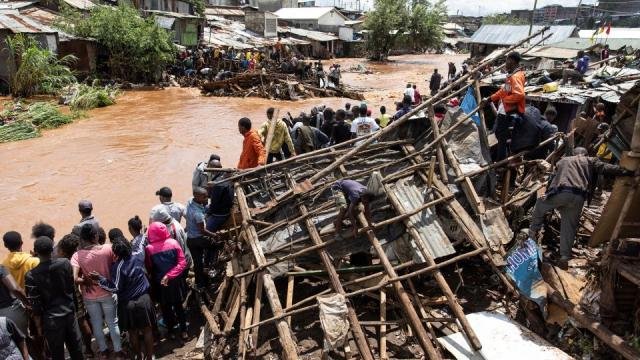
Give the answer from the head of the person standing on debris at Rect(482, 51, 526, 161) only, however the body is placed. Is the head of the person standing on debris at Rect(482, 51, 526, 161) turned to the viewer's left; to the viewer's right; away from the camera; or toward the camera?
to the viewer's left

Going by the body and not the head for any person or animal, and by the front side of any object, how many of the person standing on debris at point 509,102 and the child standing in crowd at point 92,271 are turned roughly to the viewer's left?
1

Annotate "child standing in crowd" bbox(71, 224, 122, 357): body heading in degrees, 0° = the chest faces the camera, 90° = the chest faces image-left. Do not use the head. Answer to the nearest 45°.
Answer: approximately 180°

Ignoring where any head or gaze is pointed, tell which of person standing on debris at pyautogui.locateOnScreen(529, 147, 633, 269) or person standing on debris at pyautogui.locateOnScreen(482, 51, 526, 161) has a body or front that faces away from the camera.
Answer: person standing on debris at pyautogui.locateOnScreen(529, 147, 633, 269)

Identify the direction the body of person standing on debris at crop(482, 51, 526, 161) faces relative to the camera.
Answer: to the viewer's left

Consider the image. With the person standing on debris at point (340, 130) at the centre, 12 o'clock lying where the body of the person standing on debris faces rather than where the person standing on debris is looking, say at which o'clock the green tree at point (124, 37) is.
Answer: The green tree is roughly at 11 o'clock from the person standing on debris.

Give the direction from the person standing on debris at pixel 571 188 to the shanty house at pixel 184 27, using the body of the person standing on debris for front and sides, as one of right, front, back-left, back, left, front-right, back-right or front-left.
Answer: front-left

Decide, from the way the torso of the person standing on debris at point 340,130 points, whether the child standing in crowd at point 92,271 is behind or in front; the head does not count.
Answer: behind

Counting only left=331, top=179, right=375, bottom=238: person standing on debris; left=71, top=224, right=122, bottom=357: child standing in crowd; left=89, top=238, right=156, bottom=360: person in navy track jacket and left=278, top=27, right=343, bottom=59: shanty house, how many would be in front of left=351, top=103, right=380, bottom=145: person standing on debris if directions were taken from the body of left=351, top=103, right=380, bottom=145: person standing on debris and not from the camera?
1

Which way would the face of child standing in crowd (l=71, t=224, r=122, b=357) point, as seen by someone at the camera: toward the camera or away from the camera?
away from the camera

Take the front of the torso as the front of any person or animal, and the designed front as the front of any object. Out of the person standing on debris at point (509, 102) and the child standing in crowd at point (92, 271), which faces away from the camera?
the child standing in crowd
